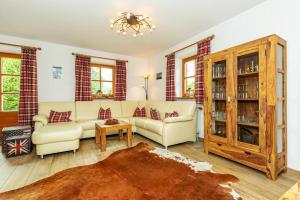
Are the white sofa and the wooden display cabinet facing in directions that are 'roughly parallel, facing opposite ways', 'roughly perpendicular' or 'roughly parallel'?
roughly perpendicular

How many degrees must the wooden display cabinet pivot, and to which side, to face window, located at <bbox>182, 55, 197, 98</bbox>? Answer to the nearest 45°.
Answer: approximately 90° to its right

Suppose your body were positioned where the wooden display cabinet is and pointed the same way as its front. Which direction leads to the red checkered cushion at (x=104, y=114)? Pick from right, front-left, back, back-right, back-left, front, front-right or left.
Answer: front-right

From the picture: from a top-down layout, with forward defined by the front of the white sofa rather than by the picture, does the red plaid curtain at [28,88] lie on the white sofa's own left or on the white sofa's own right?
on the white sofa's own right

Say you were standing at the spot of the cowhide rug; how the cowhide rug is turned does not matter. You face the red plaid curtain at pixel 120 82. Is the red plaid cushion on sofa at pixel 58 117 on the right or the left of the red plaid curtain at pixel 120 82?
left

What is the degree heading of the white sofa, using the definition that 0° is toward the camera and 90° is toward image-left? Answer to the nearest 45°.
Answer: approximately 0°

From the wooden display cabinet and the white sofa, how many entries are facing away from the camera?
0

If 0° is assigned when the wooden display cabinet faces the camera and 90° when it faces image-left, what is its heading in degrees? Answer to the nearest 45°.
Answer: approximately 45°

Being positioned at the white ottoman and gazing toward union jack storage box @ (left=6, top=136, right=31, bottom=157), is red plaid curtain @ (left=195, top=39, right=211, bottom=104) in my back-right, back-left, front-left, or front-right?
back-right

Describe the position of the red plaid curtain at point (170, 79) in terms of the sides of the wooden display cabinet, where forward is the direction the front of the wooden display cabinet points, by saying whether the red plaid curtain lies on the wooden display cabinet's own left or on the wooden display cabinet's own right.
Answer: on the wooden display cabinet's own right
